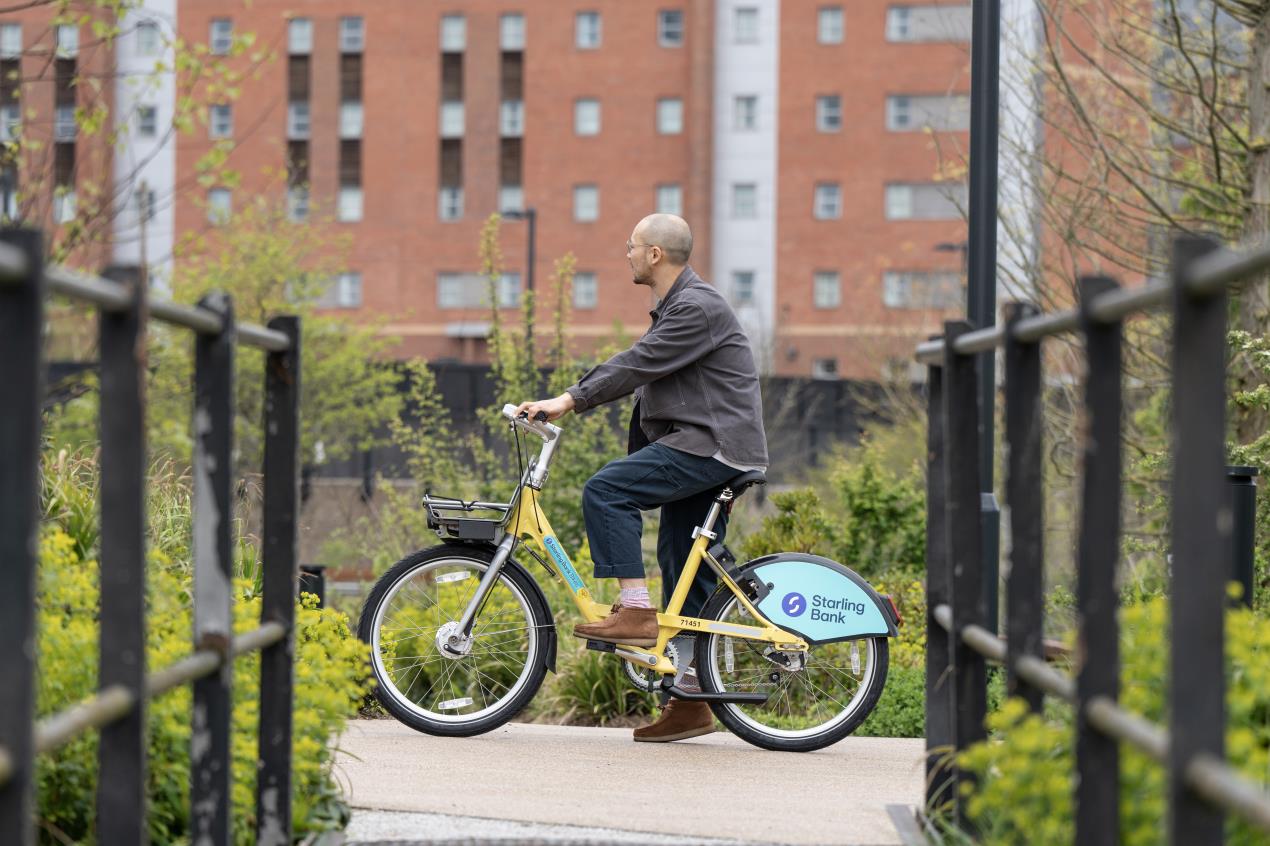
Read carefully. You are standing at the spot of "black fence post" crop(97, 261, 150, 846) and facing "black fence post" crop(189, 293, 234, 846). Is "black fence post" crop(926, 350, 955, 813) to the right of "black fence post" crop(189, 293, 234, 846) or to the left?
right

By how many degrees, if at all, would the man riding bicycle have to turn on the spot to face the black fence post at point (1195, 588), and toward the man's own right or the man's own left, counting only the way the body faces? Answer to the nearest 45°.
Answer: approximately 90° to the man's own left

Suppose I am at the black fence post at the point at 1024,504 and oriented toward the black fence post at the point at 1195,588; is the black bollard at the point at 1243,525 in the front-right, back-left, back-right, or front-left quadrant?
back-left

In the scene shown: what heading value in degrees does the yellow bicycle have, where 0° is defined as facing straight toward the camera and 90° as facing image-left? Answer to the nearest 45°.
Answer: approximately 90°

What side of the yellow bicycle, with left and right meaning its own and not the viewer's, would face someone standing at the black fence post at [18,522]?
left

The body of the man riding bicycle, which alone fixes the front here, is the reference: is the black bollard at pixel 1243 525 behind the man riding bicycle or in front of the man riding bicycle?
behind

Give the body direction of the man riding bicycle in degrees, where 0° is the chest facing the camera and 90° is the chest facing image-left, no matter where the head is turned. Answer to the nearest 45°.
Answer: approximately 90°

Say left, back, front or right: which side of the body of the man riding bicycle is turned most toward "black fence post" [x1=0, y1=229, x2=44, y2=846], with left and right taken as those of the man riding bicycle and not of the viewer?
left

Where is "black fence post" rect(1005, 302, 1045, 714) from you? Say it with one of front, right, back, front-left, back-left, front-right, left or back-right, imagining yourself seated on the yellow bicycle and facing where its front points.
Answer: left

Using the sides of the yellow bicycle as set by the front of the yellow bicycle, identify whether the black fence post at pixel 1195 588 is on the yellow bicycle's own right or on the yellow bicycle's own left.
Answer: on the yellow bicycle's own left

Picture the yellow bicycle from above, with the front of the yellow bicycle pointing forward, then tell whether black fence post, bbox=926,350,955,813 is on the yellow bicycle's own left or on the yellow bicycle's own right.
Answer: on the yellow bicycle's own left

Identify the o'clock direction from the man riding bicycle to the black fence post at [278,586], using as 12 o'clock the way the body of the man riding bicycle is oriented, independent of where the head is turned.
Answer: The black fence post is roughly at 10 o'clock from the man riding bicycle.
